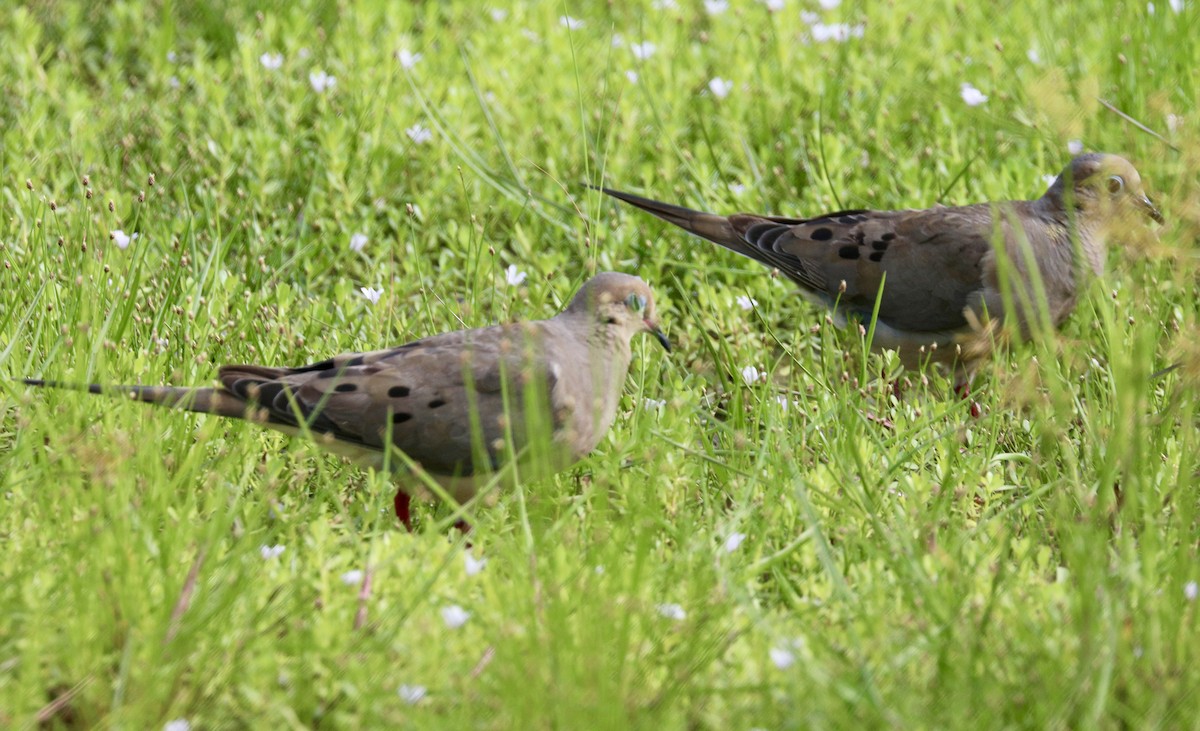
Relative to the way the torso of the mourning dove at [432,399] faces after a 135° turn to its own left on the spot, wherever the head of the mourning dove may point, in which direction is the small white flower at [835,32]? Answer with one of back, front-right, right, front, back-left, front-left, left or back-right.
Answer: right

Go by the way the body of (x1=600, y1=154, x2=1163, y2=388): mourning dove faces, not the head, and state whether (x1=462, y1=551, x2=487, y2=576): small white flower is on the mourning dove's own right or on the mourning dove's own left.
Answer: on the mourning dove's own right

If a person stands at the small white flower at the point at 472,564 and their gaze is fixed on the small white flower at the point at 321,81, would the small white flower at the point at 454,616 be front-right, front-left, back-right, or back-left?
back-left

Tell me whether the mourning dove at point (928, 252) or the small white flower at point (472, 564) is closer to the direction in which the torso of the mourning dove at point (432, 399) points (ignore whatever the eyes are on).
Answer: the mourning dove

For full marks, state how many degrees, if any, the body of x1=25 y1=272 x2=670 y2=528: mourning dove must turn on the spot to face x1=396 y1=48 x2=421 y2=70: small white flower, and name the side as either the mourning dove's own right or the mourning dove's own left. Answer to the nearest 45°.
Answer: approximately 90° to the mourning dove's own left

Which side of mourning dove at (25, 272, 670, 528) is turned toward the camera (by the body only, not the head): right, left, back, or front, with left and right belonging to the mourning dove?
right

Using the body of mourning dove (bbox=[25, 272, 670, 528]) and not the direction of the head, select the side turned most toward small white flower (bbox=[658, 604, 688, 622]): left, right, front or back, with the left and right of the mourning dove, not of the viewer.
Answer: right

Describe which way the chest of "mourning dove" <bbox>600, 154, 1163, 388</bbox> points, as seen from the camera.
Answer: to the viewer's right

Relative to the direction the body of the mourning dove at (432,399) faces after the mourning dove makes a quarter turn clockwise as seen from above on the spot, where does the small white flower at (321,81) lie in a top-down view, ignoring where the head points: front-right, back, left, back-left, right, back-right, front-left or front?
back

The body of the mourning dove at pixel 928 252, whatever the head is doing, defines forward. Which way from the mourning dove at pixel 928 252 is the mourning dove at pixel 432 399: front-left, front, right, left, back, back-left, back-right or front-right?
back-right

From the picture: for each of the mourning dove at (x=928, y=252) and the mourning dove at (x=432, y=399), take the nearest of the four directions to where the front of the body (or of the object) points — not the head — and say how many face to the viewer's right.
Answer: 2

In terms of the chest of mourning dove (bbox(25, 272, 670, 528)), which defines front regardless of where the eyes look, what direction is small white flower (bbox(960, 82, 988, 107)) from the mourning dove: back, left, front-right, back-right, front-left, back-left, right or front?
front-left
